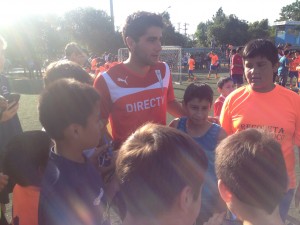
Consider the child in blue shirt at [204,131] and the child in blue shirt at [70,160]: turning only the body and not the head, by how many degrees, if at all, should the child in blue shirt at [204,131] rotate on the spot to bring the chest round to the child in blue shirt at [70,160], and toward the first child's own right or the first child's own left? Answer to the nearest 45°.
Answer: approximately 45° to the first child's own right

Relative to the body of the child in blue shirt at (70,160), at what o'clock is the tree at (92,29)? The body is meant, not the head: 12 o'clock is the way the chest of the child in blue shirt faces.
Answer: The tree is roughly at 9 o'clock from the child in blue shirt.

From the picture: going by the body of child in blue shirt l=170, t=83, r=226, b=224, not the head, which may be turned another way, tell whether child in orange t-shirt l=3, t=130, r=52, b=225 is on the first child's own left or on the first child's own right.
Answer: on the first child's own right

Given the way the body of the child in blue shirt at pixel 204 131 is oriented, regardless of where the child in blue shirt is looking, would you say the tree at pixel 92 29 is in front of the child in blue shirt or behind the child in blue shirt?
behind

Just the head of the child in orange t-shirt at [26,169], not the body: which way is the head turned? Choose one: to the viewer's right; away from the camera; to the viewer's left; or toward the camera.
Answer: away from the camera

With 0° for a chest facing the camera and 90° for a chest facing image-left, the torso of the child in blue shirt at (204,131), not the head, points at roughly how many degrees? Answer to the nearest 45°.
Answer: approximately 0°

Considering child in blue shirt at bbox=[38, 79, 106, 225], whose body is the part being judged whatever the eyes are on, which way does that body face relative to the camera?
to the viewer's right

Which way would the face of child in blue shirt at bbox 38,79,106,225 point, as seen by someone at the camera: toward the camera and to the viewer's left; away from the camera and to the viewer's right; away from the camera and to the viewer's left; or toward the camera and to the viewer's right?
away from the camera and to the viewer's right

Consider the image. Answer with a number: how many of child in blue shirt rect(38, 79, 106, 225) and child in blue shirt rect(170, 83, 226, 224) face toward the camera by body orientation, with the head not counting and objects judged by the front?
1
